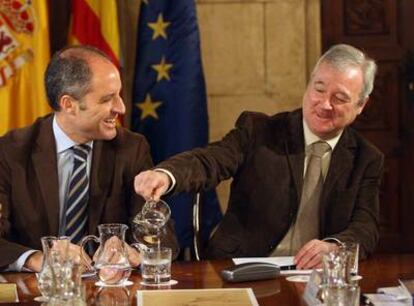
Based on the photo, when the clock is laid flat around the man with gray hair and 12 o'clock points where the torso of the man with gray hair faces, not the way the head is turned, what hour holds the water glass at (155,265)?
The water glass is roughly at 1 o'clock from the man with gray hair.

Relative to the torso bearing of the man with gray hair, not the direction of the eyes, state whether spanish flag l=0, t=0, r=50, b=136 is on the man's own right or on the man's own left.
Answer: on the man's own right

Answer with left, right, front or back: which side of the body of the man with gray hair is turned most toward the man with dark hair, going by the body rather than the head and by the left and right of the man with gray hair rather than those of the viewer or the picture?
right

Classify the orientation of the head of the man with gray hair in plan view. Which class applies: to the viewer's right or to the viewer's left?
to the viewer's left

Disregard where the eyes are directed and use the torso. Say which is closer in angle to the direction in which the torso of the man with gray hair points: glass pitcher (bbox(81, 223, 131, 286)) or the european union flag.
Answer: the glass pitcher

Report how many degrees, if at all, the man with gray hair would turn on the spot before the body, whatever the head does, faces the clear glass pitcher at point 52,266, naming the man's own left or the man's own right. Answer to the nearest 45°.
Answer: approximately 45° to the man's own right

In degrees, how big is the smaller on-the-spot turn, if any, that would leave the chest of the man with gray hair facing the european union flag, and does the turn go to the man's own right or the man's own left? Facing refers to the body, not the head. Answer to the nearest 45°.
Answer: approximately 135° to the man's own right

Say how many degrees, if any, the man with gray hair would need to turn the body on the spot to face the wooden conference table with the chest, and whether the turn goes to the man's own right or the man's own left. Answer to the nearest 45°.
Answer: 0° — they already face it

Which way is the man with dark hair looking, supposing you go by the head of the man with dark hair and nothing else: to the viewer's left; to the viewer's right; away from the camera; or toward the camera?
to the viewer's right

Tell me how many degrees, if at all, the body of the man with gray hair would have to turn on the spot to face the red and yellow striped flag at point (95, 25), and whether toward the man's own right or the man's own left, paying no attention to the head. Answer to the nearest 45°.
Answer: approximately 135° to the man's own right

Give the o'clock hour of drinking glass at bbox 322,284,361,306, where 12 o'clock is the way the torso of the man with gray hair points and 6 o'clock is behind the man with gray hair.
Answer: The drinking glass is roughly at 12 o'clock from the man with gray hair.

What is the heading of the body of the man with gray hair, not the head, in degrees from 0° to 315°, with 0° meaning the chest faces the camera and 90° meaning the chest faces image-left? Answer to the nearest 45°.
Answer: approximately 0°
